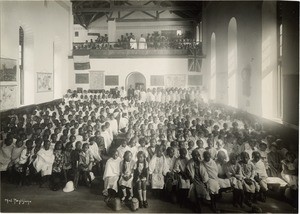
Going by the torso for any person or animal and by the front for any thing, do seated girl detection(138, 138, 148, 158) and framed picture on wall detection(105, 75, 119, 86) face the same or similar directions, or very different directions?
same or similar directions

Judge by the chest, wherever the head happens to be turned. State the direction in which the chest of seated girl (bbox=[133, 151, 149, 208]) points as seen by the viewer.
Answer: toward the camera

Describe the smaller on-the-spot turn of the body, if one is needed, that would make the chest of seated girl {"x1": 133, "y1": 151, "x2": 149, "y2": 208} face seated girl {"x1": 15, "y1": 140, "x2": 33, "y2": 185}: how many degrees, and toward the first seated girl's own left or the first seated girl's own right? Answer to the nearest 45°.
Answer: approximately 90° to the first seated girl's own right

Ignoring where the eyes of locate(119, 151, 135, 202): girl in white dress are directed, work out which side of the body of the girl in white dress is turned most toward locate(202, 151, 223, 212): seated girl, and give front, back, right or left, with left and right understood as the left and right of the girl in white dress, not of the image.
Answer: left

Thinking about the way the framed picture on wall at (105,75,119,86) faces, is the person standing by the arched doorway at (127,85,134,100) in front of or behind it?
in front

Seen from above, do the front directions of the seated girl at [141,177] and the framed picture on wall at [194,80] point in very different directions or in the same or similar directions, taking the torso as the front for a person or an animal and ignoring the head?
same or similar directions

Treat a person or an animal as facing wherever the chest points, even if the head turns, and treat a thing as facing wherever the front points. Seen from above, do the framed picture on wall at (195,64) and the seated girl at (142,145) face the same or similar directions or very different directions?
same or similar directions

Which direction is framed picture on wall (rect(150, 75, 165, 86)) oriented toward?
toward the camera

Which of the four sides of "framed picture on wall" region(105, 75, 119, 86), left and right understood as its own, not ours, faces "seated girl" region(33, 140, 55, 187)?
front

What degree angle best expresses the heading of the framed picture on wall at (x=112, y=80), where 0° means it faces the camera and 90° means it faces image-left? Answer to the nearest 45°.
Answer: approximately 0°

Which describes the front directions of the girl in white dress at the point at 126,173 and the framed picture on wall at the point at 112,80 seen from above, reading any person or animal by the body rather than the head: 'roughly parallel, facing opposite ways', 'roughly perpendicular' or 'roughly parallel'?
roughly parallel

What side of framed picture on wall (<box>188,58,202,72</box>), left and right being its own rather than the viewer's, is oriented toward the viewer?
front
